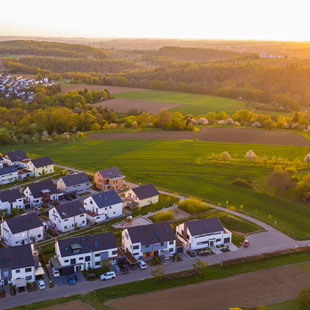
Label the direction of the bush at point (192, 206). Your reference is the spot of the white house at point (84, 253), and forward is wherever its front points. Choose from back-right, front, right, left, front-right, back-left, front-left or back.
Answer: back-left

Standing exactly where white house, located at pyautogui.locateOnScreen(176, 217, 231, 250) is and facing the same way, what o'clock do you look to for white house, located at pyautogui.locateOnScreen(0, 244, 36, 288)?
white house, located at pyautogui.locateOnScreen(0, 244, 36, 288) is roughly at 2 o'clock from white house, located at pyautogui.locateOnScreen(176, 217, 231, 250).

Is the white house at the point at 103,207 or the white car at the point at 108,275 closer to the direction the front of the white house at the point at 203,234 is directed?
the white car

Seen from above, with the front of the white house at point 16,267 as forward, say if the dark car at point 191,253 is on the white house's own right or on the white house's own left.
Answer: on the white house's own left

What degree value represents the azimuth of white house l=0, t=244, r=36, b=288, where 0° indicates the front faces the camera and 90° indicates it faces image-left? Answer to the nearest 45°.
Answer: approximately 0°

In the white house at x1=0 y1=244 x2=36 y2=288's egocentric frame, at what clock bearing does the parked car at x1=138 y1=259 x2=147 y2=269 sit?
The parked car is roughly at 9 o'clock from the white house.

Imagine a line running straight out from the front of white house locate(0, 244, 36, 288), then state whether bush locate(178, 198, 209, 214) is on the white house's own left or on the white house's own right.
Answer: on the white house's own left

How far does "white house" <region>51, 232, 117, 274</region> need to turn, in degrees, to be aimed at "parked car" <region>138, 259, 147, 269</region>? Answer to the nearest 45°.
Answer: approximately 90° to its left
